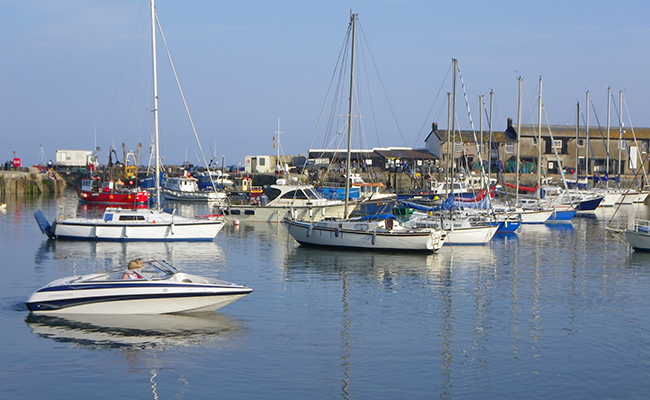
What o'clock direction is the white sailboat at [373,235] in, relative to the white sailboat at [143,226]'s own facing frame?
the white sailboat at [373,235] is roughly at 1 o'clock from the white sailboat at [143,226].

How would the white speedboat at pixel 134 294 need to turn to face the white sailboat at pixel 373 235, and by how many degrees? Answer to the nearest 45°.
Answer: approximately 45° to its left

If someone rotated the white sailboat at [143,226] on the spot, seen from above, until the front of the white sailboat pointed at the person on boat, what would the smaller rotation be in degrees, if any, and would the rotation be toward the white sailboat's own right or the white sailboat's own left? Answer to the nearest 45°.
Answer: approximately 90° to the white sailboat's own right

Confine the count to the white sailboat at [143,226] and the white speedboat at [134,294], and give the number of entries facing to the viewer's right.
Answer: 2

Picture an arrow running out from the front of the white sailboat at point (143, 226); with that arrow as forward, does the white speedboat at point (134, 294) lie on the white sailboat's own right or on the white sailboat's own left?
on the white sailboat's own right

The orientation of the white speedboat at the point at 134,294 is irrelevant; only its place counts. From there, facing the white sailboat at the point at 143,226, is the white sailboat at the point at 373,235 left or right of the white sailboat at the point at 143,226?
right

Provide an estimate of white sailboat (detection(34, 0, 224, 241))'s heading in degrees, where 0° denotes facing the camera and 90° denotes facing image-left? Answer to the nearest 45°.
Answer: approximately 270°

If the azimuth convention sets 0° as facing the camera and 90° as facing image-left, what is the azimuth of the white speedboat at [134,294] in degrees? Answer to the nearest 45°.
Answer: approximately 270°
